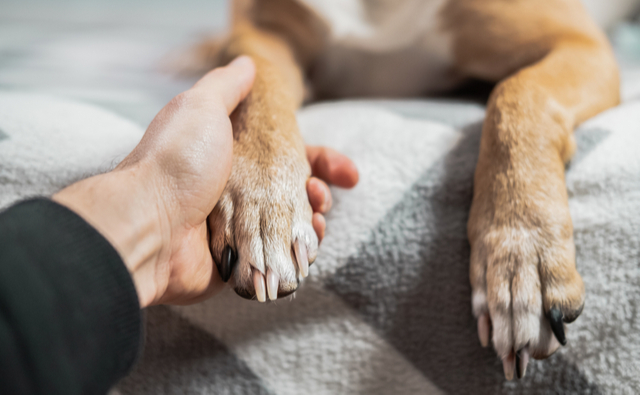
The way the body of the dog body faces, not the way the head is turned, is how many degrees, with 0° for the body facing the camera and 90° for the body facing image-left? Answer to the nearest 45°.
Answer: approximately 0°
